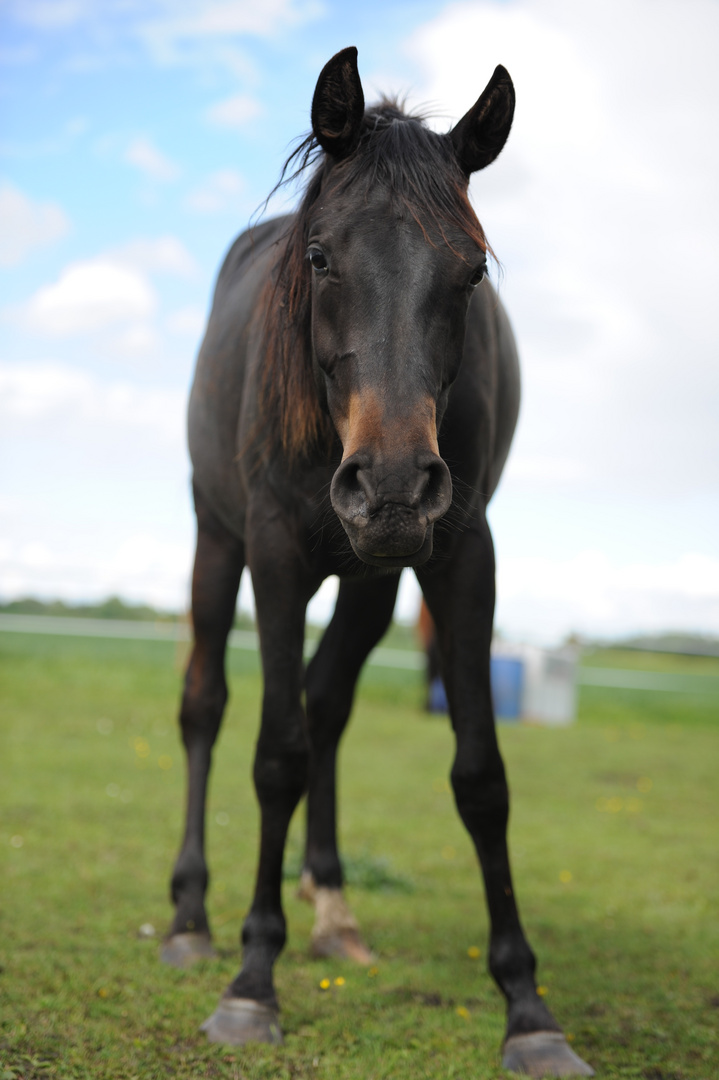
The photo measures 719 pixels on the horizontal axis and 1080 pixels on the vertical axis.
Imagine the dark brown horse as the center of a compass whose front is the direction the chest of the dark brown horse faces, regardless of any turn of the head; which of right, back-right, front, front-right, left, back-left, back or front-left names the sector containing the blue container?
back

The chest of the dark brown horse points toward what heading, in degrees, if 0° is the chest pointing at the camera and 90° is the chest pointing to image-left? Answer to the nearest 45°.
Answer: approximately 0°
